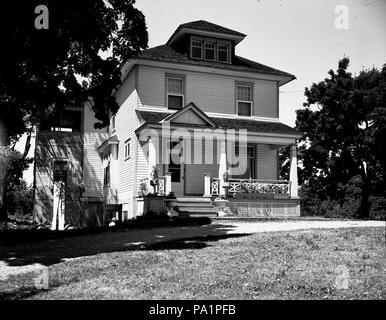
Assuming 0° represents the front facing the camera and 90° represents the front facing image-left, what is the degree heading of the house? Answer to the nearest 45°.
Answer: approximately 315°

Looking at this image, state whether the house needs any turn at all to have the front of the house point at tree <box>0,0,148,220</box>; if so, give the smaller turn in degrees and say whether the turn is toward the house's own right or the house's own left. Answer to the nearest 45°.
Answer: approximately 90° to the house's own right

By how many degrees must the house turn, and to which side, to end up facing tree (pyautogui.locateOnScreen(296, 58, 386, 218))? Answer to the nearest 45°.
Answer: approximately 90° to its left

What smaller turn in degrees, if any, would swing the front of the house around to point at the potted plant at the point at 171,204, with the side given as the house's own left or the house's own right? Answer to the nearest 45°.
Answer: approximately 45° to the house's own right
